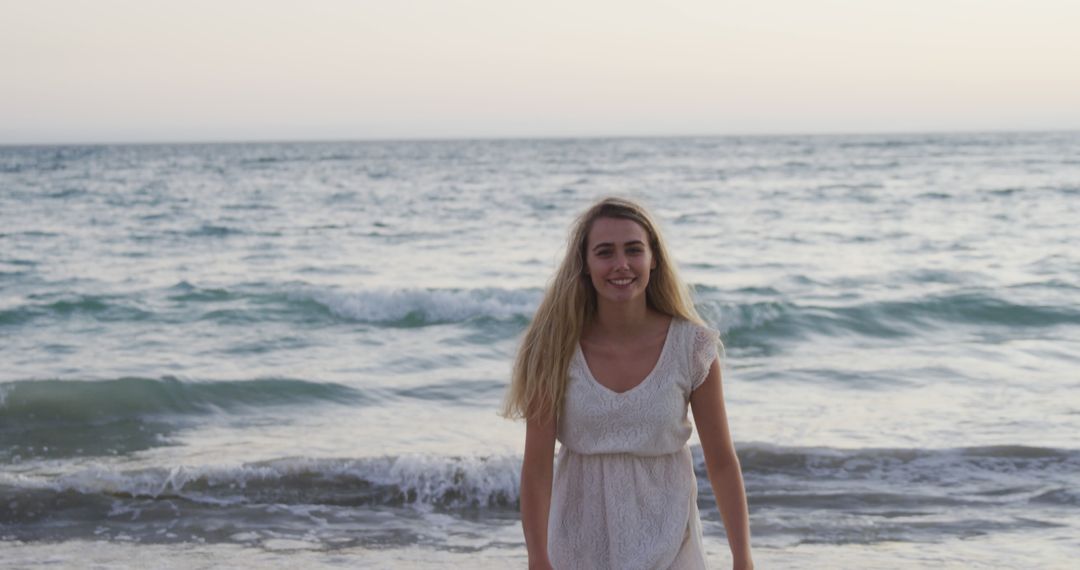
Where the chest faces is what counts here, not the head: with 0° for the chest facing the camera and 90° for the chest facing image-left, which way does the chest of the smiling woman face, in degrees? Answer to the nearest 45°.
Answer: approximately 0°

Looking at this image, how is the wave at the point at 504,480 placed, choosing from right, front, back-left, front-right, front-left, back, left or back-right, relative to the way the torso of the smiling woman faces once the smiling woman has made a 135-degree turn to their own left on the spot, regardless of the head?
front-left

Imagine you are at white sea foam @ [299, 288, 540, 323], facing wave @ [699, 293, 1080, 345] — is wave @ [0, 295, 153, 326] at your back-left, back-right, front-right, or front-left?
back-right

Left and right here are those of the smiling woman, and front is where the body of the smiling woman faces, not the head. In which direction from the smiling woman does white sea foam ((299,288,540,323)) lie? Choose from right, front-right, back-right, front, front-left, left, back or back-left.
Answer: back

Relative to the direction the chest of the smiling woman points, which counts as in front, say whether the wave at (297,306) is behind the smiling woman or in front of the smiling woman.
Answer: behind

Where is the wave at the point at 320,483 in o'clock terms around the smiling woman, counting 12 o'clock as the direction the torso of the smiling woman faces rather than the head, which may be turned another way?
The wave is roughly at 5 o'clock from the smiling woman.

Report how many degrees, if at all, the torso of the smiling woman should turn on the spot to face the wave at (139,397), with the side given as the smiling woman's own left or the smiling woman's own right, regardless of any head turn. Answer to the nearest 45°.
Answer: approximately 135° to the smiling woman's own right

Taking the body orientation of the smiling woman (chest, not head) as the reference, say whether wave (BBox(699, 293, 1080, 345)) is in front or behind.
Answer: behind

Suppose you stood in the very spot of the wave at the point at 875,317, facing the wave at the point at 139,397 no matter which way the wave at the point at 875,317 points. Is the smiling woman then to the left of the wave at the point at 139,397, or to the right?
left
